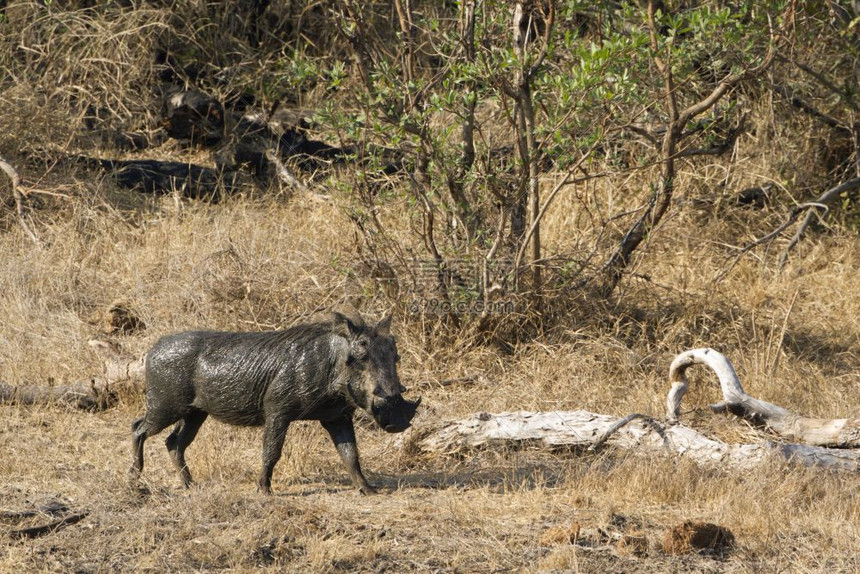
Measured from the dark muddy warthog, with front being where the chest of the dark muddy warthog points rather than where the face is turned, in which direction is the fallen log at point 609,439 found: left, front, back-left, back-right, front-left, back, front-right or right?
front

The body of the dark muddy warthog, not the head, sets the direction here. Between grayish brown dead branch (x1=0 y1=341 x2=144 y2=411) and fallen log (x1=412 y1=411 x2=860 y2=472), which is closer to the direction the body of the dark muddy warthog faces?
the fallen log

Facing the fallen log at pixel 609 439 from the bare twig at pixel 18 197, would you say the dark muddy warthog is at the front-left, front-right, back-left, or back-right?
front-right

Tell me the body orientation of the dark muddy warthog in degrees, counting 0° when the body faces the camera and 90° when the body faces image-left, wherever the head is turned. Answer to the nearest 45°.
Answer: approximately 270°

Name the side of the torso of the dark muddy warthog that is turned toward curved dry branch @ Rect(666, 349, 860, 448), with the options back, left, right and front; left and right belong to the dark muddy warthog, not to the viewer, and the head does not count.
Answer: front

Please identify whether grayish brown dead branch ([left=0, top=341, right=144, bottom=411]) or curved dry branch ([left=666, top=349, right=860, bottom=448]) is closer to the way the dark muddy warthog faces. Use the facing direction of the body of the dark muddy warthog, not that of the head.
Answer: the curved dry branch

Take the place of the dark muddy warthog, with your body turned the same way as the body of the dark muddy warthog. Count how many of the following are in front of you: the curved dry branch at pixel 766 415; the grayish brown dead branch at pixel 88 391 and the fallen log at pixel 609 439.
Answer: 2

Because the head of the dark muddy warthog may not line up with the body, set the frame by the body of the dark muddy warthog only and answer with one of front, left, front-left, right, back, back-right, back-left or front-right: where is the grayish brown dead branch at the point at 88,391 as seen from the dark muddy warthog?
back-left

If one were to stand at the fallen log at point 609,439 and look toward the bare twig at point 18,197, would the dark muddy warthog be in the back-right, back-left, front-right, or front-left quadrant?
front-left

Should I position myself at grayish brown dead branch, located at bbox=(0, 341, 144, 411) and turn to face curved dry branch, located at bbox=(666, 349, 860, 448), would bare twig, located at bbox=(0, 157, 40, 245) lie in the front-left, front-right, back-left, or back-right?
back-left

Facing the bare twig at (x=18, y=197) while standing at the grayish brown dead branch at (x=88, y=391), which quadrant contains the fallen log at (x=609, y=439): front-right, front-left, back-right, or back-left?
back-right

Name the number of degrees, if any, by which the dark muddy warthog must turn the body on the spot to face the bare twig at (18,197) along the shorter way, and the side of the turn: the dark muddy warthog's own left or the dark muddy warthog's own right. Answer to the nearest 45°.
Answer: approximately 135° to the dark muddy warthog's own left
